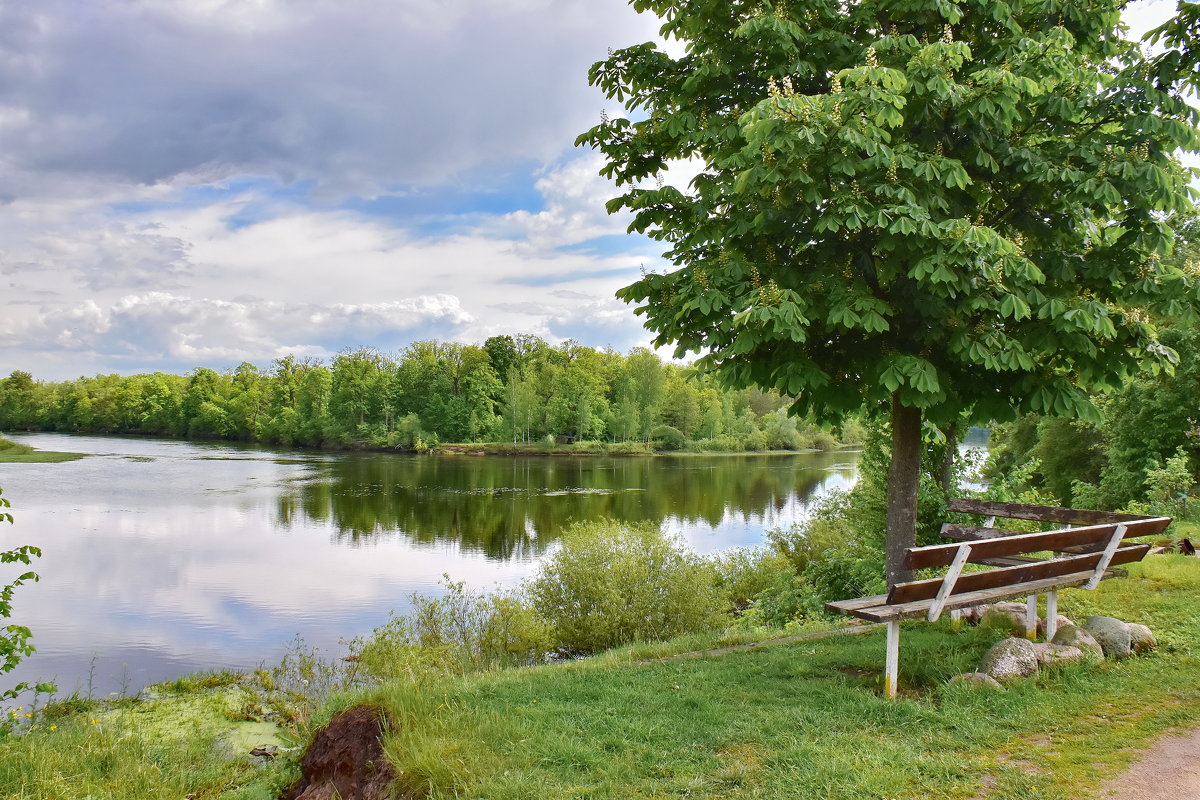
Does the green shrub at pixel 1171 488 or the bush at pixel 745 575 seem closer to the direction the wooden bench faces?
the bush

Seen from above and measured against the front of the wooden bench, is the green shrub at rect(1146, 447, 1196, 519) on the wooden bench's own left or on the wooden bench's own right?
on the wooden bench's own right

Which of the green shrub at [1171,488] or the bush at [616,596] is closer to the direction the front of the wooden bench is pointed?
the bush

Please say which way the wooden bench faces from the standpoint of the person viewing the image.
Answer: facing away from the viewer and to the left of the viewer
